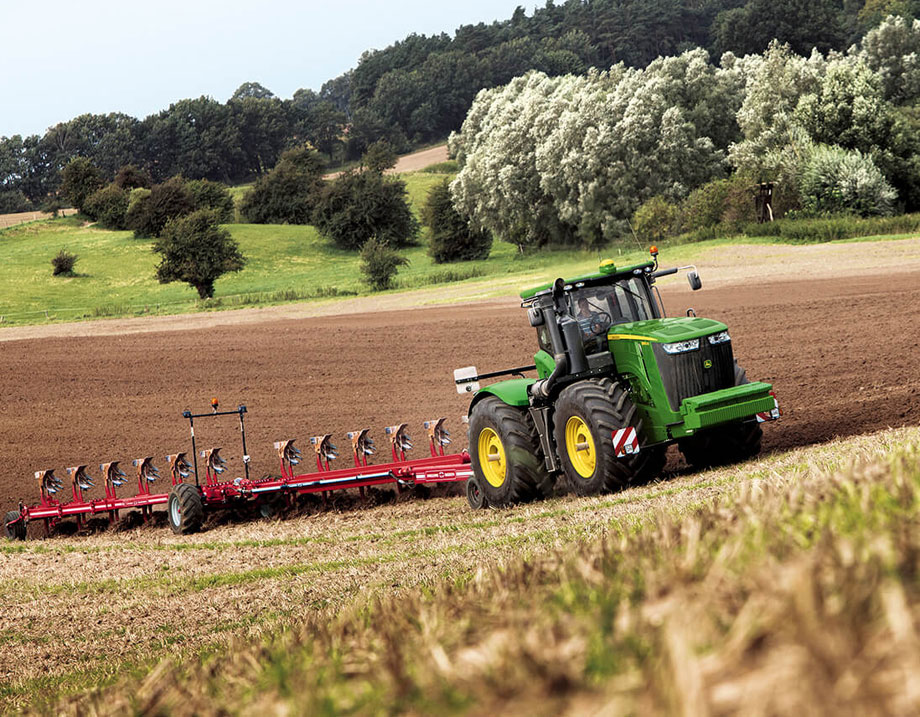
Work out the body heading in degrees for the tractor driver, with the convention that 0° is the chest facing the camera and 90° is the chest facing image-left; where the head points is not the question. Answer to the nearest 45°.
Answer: approximately 315°

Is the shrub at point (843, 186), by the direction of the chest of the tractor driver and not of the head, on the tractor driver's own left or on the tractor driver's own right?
on the tractor driver's own left

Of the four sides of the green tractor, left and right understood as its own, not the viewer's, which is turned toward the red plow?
back

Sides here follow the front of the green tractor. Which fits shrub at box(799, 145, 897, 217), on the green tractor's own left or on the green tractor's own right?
on the green tractor's own left
